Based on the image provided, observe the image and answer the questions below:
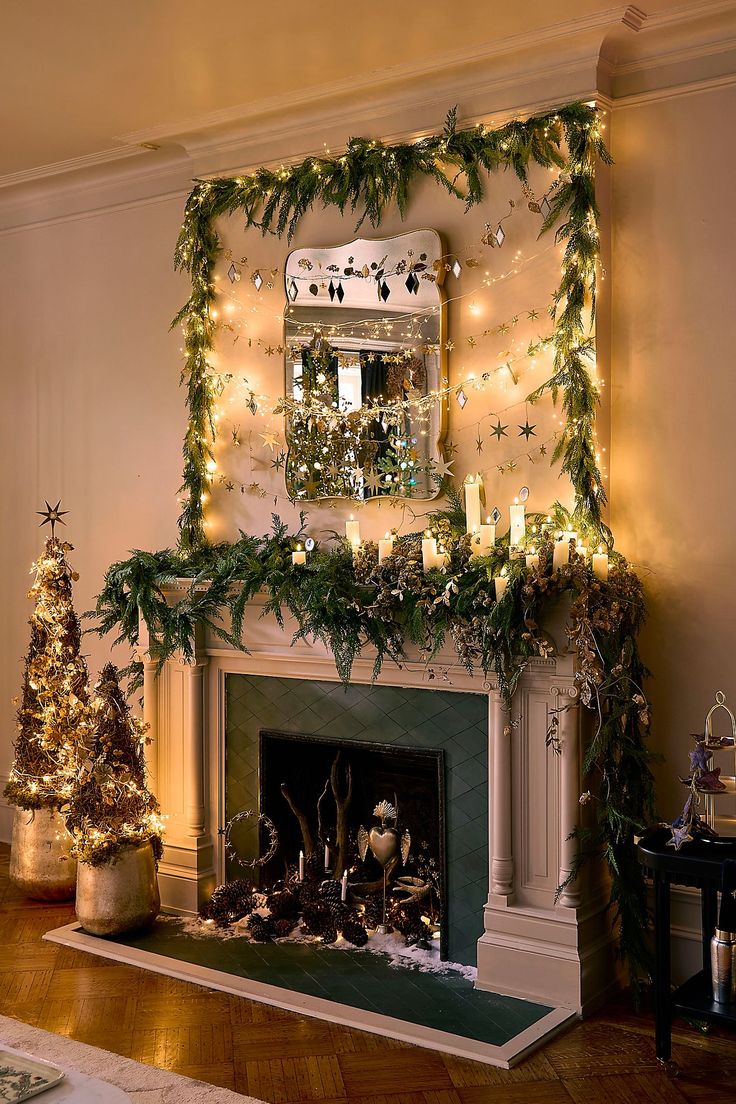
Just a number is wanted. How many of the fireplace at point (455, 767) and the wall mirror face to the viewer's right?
0

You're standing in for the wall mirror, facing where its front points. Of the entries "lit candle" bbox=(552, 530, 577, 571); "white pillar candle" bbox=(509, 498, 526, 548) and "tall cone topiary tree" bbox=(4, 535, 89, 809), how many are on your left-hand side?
2

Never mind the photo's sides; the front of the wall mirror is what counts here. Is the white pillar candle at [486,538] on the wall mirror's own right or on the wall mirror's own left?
on the wall mirror's own left

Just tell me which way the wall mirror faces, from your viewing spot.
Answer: facing the viewer and to the left of the viewer

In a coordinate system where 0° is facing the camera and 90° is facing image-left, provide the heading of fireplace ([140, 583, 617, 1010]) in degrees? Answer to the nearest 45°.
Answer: approximately 45°

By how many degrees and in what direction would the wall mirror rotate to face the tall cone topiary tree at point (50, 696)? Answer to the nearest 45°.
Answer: approximately 45° to its right
